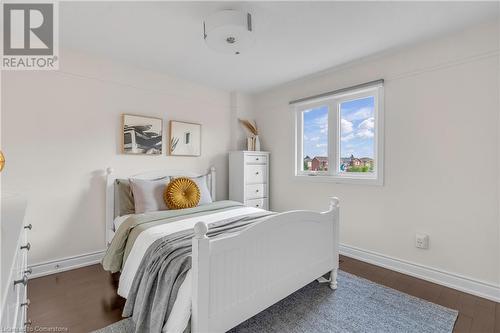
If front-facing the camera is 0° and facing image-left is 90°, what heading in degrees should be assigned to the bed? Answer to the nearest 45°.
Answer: approximately 315°

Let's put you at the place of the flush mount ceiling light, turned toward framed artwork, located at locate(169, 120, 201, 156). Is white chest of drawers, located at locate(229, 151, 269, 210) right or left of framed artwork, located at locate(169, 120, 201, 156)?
right

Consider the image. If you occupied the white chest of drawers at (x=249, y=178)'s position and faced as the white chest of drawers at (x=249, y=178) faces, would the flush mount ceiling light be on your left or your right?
on your right

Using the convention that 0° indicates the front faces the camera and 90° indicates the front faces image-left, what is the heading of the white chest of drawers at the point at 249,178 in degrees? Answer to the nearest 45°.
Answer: approximately 315°

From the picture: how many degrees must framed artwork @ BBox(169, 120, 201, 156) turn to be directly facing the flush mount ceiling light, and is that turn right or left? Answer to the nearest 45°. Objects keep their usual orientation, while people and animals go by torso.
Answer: approximately 45° to its right

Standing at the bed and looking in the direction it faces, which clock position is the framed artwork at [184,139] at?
The framed artwork is roughly at 7 o'clock from the bed.

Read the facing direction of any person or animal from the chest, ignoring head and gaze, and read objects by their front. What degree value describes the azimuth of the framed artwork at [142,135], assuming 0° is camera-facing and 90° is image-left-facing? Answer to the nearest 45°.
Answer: approximately 315°

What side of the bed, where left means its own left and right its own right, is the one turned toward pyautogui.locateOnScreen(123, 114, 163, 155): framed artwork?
back

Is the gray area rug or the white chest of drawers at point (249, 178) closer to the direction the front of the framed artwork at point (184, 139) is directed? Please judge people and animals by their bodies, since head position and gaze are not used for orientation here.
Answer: the gray area rug

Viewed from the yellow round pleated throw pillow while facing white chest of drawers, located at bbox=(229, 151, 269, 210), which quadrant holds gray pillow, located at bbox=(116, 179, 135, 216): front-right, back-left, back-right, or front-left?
back-left
